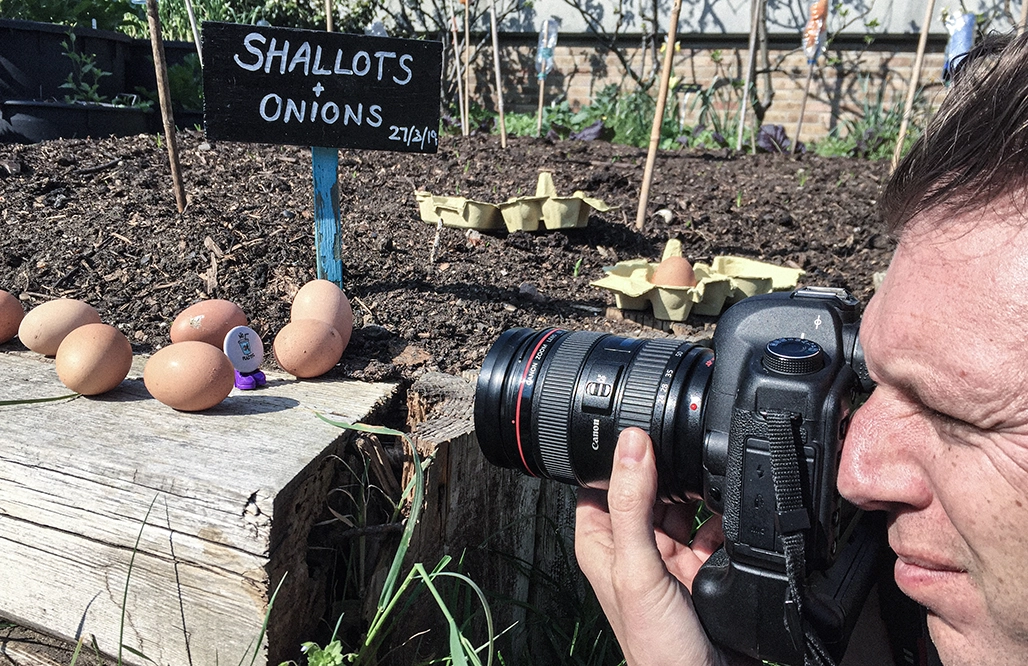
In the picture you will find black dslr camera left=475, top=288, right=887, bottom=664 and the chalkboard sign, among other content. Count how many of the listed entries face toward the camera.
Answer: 1

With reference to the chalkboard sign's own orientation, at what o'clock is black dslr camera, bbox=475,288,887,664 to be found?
The black dslr camera is roughly at 11 o'clock from the chalkboard sign.

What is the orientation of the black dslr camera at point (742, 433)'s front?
to the viewer's left

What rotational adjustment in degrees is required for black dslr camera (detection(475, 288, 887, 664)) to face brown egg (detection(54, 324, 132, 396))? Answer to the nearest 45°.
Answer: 0° — it already faces it

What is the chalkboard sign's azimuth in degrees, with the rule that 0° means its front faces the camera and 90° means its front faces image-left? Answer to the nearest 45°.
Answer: approximately 0°

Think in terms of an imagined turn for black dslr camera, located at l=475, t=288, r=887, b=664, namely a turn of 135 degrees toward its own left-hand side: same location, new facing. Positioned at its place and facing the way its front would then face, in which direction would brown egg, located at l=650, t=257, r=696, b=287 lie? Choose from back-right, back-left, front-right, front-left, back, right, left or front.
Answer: back-left

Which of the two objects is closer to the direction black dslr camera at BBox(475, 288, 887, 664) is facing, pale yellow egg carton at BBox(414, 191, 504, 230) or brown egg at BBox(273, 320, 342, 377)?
the brown egg

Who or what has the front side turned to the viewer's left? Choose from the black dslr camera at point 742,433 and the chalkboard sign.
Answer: the black dslr camera

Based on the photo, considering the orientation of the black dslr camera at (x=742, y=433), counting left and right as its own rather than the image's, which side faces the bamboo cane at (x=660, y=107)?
right

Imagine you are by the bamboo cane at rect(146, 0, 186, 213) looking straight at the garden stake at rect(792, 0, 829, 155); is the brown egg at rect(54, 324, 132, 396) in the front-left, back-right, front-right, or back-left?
back-right

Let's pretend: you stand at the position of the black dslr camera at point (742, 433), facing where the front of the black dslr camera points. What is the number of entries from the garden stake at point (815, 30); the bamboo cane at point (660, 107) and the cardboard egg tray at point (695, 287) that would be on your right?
3
